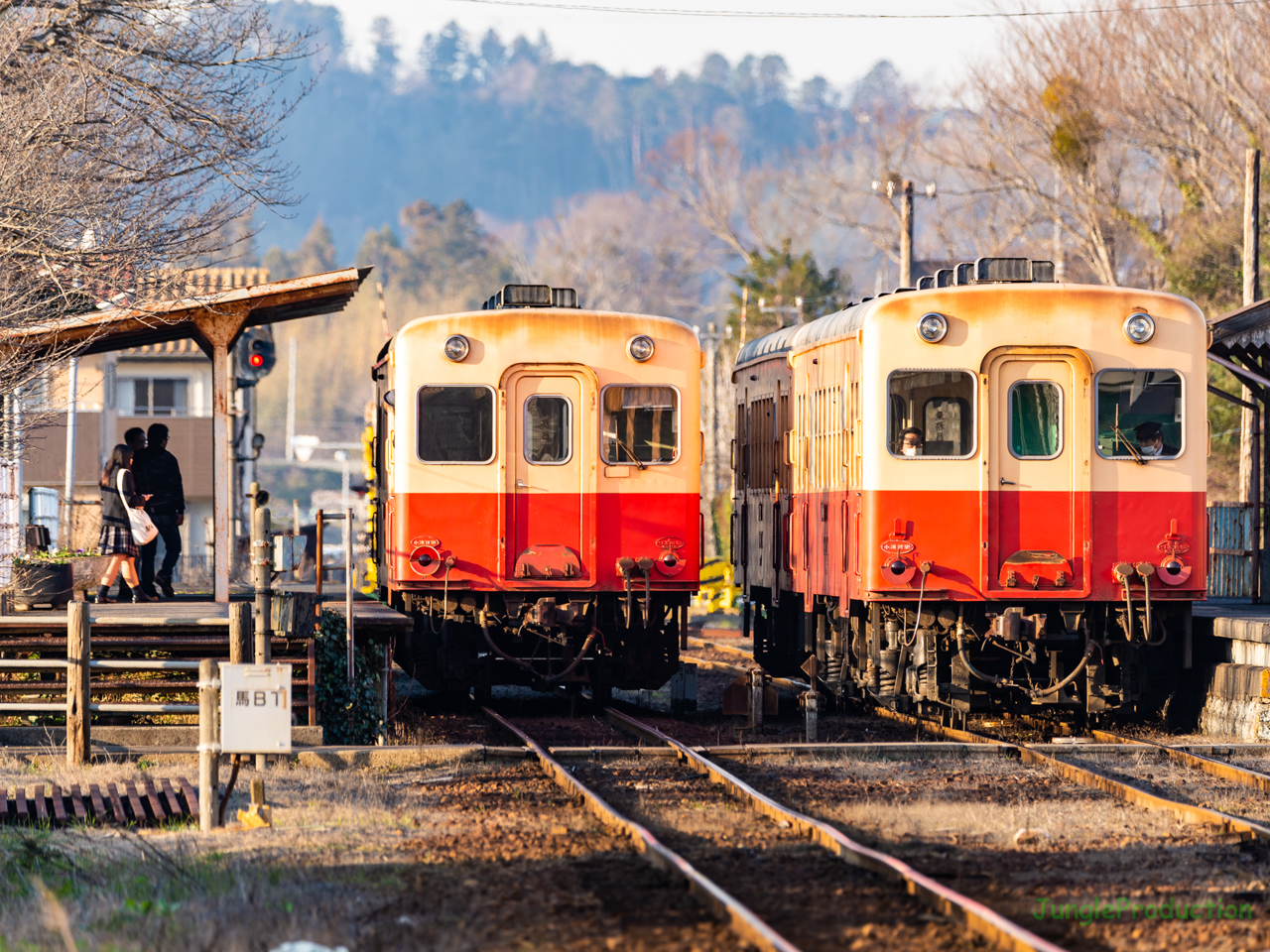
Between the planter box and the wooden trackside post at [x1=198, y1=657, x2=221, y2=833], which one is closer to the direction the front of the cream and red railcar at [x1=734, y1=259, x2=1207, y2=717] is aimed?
the wooden trackside post

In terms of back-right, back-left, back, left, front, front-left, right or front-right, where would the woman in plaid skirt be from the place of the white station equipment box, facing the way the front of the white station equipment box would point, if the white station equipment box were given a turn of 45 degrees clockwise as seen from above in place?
back-right

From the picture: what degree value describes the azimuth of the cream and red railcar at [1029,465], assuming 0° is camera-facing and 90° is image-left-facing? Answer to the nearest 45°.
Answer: approximately 0°

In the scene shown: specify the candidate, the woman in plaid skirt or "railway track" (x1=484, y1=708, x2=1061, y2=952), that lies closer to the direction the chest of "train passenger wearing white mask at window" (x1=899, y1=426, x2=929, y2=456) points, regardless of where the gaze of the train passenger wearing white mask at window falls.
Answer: the railway track

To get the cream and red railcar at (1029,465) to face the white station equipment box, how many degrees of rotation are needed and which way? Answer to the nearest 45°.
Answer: approximately 45° to its right

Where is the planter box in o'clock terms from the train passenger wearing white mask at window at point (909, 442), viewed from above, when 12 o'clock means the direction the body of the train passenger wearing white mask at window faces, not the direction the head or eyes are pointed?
The planter box is roughly at 3 o'clock from the train passenger wearing white mask at window.

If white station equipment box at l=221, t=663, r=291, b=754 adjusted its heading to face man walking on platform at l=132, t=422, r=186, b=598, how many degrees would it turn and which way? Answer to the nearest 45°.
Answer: approximately 180°
